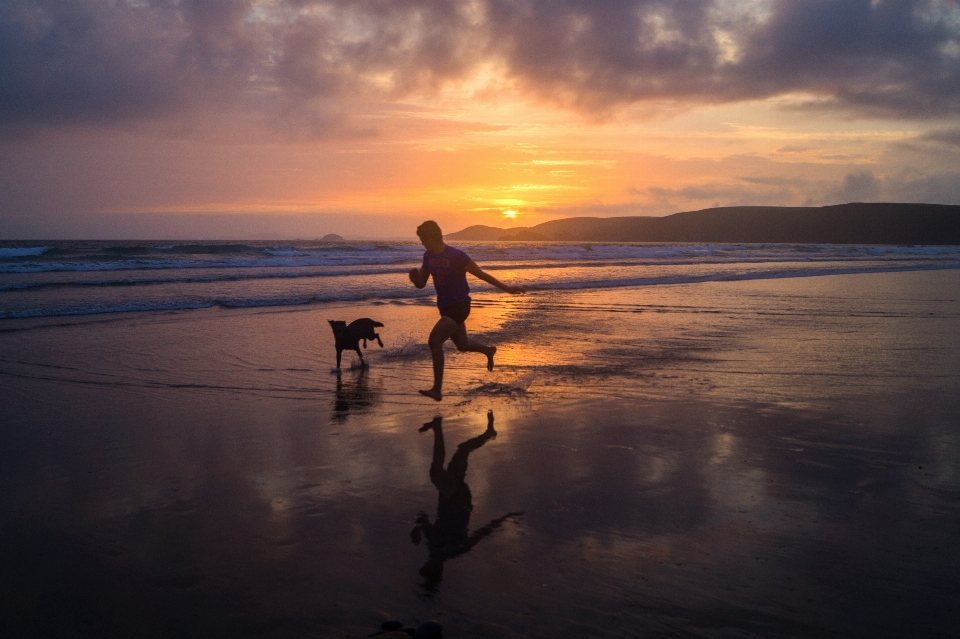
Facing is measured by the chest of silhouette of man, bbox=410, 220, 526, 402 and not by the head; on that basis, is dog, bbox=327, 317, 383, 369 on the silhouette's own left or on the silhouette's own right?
on the silhouette's own right

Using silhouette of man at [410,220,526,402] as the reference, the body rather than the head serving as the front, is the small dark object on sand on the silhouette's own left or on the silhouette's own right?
on the silhouette's own left

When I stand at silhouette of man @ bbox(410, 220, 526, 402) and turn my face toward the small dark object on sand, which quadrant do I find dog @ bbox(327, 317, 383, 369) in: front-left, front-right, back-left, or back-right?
back-right

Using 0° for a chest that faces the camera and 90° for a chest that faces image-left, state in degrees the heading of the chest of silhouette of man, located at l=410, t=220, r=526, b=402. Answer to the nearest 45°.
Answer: approximately 45°
